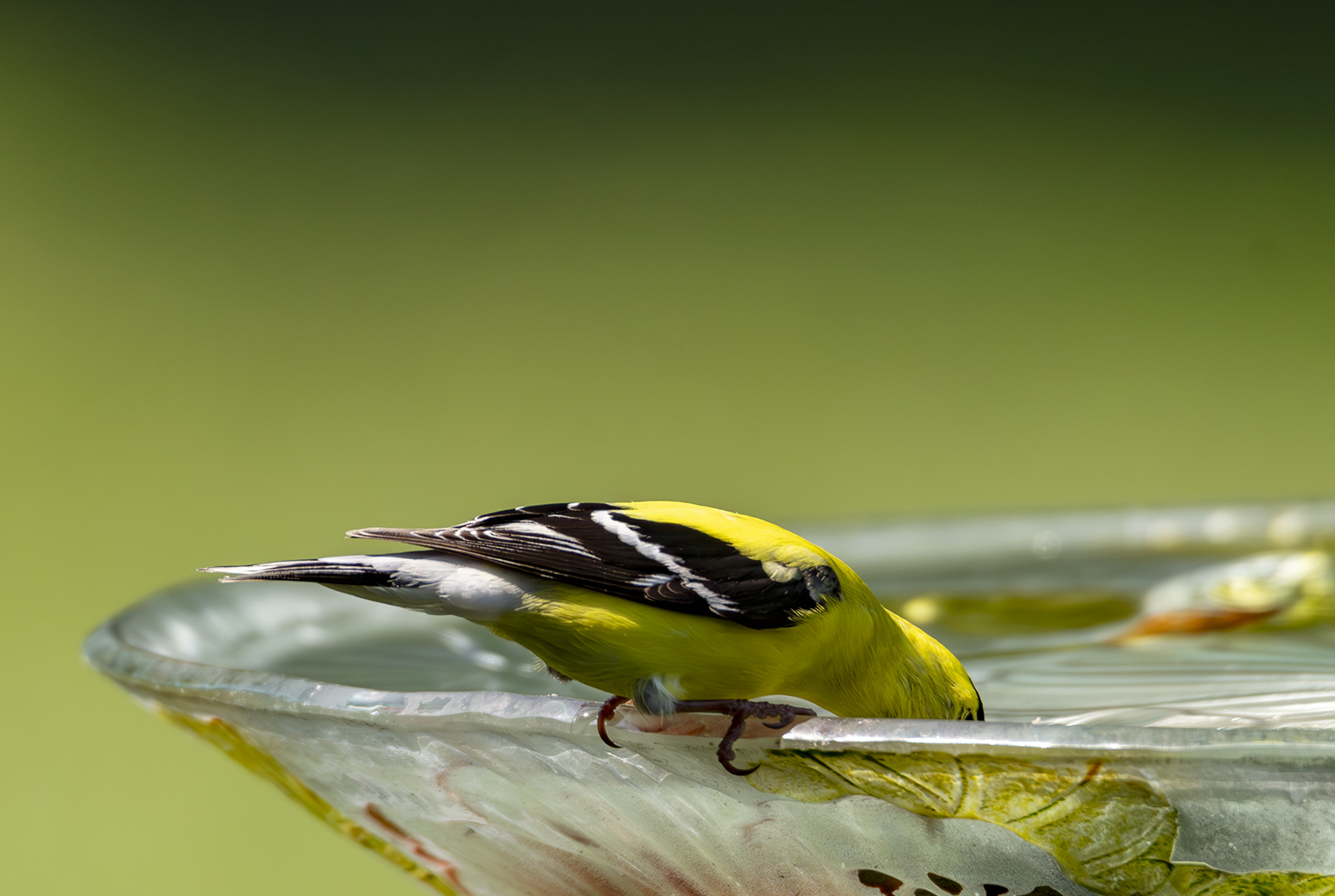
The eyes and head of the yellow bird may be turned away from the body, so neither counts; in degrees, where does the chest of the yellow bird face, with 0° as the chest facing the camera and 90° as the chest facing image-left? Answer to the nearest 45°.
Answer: approximately 270°
